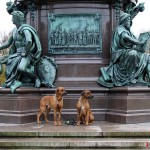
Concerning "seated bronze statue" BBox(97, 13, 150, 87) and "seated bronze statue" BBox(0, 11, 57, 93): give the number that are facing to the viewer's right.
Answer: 1

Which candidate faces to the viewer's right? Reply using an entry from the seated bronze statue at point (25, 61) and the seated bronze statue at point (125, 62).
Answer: the seated bronze statue at point (125, 62)

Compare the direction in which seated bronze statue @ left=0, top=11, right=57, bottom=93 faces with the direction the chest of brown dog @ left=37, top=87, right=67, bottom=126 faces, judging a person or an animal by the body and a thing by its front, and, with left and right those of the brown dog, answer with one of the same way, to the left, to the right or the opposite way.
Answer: to the right

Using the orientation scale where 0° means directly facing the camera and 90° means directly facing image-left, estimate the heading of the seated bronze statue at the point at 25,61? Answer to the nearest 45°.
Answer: approximately 45°

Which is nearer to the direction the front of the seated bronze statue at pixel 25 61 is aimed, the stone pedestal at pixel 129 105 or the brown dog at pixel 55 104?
the brown dog

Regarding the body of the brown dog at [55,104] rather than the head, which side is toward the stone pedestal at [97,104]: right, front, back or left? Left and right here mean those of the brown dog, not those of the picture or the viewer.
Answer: left

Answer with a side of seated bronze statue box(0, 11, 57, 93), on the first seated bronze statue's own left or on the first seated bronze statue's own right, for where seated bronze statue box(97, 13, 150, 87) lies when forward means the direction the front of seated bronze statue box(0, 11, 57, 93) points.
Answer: on the first seated bronze statue's own left

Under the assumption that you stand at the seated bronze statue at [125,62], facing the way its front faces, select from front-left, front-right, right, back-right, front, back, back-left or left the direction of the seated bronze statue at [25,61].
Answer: back

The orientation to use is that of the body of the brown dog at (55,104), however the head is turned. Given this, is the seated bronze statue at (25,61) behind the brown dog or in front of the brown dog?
behind

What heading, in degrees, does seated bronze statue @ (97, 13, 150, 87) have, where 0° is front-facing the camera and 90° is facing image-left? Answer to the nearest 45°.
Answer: approximately 270°
